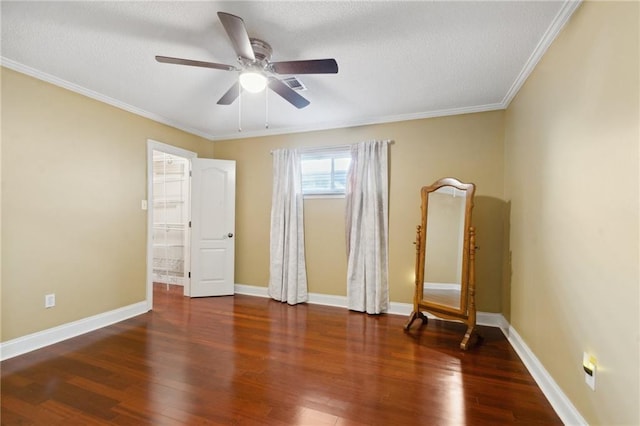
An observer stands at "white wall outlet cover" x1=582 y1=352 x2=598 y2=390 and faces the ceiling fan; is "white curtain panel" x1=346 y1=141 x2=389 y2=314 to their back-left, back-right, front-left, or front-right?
front-right

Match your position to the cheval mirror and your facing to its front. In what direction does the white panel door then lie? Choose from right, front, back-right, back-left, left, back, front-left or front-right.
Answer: front-right

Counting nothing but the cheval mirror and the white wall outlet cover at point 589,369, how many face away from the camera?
0

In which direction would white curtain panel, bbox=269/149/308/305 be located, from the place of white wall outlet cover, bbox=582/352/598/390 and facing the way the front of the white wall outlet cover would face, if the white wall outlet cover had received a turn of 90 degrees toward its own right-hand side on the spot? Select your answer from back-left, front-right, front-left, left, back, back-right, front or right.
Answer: front-left

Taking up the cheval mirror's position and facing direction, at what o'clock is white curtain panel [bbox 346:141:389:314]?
The white curtain panel is roughly at 2 o'clock from the cheval mirror.

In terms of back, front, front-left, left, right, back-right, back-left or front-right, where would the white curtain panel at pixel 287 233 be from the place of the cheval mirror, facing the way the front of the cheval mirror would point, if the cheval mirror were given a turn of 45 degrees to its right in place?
front

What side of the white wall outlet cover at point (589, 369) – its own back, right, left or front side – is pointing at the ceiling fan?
front

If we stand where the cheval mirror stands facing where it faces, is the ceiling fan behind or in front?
in front

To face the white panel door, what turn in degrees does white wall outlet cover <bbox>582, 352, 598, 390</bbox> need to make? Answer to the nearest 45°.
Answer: approximately 45° to its right

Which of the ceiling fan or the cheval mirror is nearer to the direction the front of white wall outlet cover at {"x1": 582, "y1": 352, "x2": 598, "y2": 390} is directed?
the ceiling fan

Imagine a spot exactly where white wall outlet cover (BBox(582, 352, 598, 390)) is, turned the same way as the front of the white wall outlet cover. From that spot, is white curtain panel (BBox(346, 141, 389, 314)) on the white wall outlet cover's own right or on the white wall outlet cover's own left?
on the white wall outlet cover's own right

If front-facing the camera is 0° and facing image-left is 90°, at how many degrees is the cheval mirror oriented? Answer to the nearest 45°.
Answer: approximately 45°

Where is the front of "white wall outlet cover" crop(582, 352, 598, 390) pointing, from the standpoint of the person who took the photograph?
facing the viewer and to the left of the viewer

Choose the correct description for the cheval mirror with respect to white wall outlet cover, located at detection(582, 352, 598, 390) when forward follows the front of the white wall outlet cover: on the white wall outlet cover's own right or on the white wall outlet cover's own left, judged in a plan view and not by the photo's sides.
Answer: on the white wall outlet cover's own right

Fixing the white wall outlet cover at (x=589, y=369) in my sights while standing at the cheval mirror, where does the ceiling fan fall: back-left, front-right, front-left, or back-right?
front-right

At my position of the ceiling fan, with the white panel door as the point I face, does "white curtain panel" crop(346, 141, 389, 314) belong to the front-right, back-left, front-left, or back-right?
front-right
